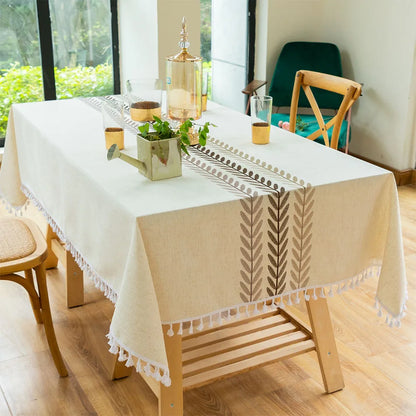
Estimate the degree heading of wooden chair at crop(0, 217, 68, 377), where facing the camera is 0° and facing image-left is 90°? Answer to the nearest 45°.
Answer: approximately 270°

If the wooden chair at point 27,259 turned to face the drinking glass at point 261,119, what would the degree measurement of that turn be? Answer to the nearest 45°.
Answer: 0° — it already faces it

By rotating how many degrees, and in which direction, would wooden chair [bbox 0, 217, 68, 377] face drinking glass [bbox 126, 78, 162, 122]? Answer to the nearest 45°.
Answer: approximately 45° to its left

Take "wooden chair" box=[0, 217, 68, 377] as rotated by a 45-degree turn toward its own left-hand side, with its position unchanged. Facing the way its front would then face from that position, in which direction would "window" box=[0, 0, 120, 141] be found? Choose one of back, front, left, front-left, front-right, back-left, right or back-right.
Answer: front-left
